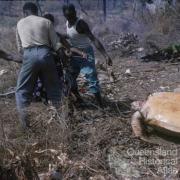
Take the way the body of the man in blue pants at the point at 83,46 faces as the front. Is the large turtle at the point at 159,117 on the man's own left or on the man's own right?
on the man's own left

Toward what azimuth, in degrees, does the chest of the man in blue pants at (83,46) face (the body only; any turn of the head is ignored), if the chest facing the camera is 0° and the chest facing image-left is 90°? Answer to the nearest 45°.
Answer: approximately 45°
